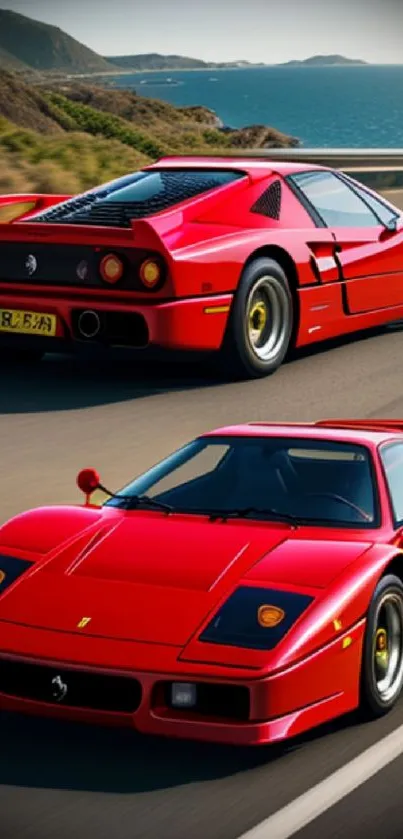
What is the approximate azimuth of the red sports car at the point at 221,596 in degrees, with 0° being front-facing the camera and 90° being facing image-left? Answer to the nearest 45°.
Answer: approximately 45°

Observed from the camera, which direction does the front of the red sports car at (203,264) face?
facing away from the viewer and to the right of the viewer

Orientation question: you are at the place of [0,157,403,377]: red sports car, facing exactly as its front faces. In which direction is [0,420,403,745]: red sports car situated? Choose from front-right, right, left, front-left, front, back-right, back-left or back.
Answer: back-right

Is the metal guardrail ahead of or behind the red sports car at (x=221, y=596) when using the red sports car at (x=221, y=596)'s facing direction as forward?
behind

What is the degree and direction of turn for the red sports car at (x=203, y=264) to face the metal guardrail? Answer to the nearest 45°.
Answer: approximately 45° to its left

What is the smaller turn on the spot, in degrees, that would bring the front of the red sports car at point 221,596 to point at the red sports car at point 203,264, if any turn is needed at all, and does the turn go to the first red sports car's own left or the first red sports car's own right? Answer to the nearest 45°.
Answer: approximately 135° to the first red sports car's own right

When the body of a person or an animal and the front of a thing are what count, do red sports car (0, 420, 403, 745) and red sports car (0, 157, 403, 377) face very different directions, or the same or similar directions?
very different directions
